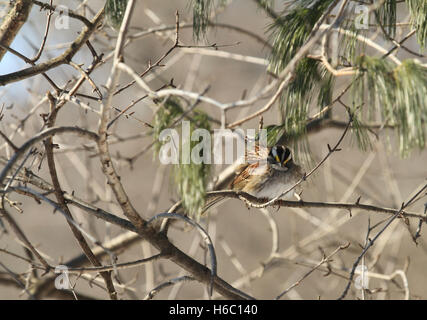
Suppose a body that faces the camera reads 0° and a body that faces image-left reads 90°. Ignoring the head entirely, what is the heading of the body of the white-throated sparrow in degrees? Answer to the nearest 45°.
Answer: approximately 315°
